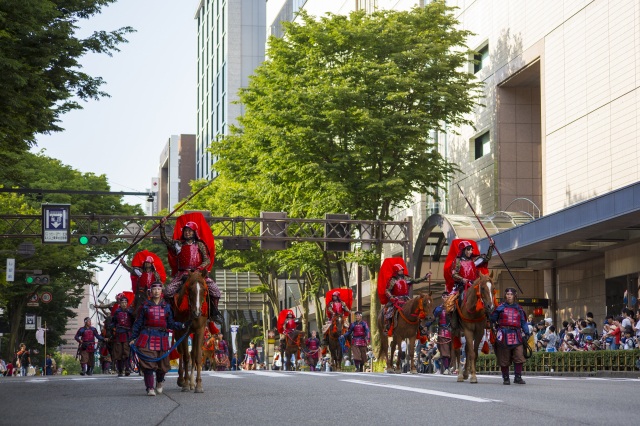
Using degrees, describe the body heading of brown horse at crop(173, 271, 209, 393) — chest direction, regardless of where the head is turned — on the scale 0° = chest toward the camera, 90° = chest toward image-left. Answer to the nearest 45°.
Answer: approximately 0°

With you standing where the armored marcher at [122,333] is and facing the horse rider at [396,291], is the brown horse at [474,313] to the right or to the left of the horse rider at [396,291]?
right

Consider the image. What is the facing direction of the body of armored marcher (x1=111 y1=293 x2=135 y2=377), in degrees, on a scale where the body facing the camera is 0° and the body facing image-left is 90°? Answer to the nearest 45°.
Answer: approximately 0°

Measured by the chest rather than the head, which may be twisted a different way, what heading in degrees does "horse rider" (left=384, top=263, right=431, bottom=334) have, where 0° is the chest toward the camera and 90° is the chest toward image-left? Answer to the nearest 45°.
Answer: approximately 315°

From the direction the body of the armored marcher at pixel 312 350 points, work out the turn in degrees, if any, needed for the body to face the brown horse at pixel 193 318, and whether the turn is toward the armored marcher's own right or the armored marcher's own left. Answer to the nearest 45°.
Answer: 0° — they already face it

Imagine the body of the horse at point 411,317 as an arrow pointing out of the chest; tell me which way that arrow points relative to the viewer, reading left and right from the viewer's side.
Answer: facing the viewer and to the right of the viewer

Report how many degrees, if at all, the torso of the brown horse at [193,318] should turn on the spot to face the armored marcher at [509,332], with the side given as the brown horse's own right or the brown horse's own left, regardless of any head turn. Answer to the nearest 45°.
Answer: approximately 90° to the brown horse's own left

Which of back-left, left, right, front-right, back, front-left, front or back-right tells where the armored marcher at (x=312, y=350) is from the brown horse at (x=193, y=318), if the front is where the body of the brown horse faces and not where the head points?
back
